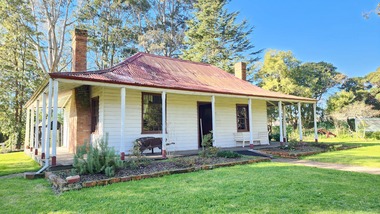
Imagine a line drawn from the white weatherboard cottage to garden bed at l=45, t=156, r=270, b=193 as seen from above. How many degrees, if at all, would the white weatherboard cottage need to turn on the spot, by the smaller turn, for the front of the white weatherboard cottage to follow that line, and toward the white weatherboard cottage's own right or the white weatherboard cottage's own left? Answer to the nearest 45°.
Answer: approximately 45° to the white weatherboard cottage's own right

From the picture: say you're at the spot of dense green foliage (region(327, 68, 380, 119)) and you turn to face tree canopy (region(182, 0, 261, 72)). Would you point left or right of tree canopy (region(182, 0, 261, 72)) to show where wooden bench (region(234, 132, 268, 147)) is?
left

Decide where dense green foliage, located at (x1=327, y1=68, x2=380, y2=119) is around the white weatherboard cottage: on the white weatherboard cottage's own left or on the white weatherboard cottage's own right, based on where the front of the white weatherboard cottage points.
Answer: on the white weatherboard cottage's own left

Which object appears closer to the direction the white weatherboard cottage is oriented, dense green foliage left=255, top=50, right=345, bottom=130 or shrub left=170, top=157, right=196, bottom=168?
the shrub

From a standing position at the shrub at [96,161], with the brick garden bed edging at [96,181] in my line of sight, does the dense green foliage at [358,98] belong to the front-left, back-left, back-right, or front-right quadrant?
back-left

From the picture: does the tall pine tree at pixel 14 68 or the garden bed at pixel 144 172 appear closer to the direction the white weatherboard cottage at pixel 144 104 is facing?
the garden bed

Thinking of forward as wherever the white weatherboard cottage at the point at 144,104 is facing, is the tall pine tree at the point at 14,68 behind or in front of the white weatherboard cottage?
behind

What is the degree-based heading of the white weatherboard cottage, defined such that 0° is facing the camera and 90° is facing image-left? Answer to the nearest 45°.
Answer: approximately 315°
